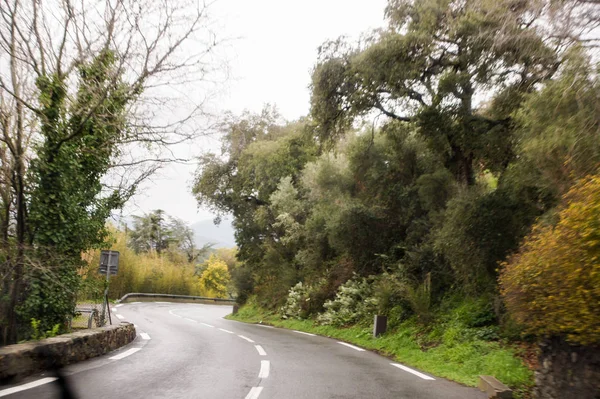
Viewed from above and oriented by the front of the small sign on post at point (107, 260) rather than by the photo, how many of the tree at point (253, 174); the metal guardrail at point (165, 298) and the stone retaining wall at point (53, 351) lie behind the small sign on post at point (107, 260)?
1

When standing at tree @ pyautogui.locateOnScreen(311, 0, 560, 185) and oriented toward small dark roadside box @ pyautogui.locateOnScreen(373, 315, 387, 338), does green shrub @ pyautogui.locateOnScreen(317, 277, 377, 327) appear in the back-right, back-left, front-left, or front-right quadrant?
front-right

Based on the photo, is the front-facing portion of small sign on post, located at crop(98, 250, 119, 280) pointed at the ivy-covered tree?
no
